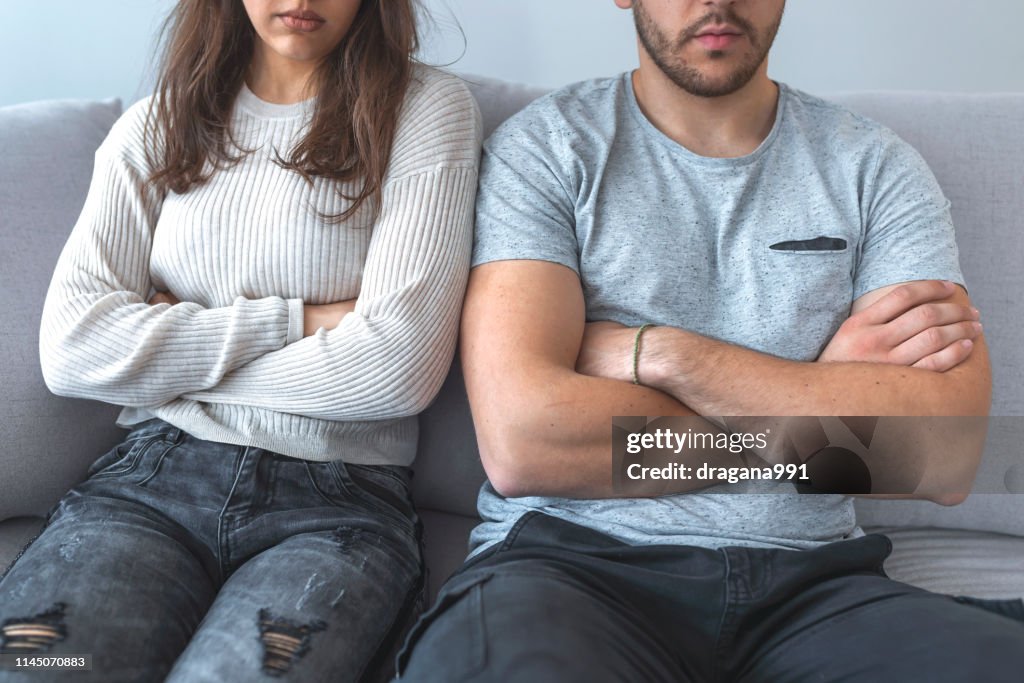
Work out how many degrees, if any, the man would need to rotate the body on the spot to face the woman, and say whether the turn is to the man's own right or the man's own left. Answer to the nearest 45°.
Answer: approximately 90° to the man's own right

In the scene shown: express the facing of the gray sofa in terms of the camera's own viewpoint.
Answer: facing the viewer

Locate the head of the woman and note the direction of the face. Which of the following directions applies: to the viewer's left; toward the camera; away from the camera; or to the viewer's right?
toward the camera
